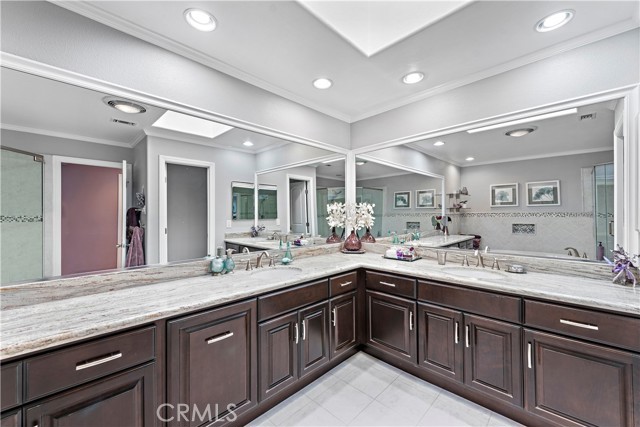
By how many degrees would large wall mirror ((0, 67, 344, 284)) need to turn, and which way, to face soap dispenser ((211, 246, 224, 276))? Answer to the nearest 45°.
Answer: approximately 45° to its left

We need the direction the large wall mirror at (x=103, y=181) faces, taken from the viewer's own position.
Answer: facing the viewer and to the right of the viewer

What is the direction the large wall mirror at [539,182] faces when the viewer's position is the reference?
facing the viewer and to the left of the viewer

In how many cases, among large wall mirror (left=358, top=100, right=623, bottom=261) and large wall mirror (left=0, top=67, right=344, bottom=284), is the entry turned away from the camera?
0

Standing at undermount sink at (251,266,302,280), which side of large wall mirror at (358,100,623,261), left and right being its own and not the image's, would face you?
front

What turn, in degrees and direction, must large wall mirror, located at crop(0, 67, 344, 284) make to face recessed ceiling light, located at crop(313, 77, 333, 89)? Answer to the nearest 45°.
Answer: approximately 45° to its left
